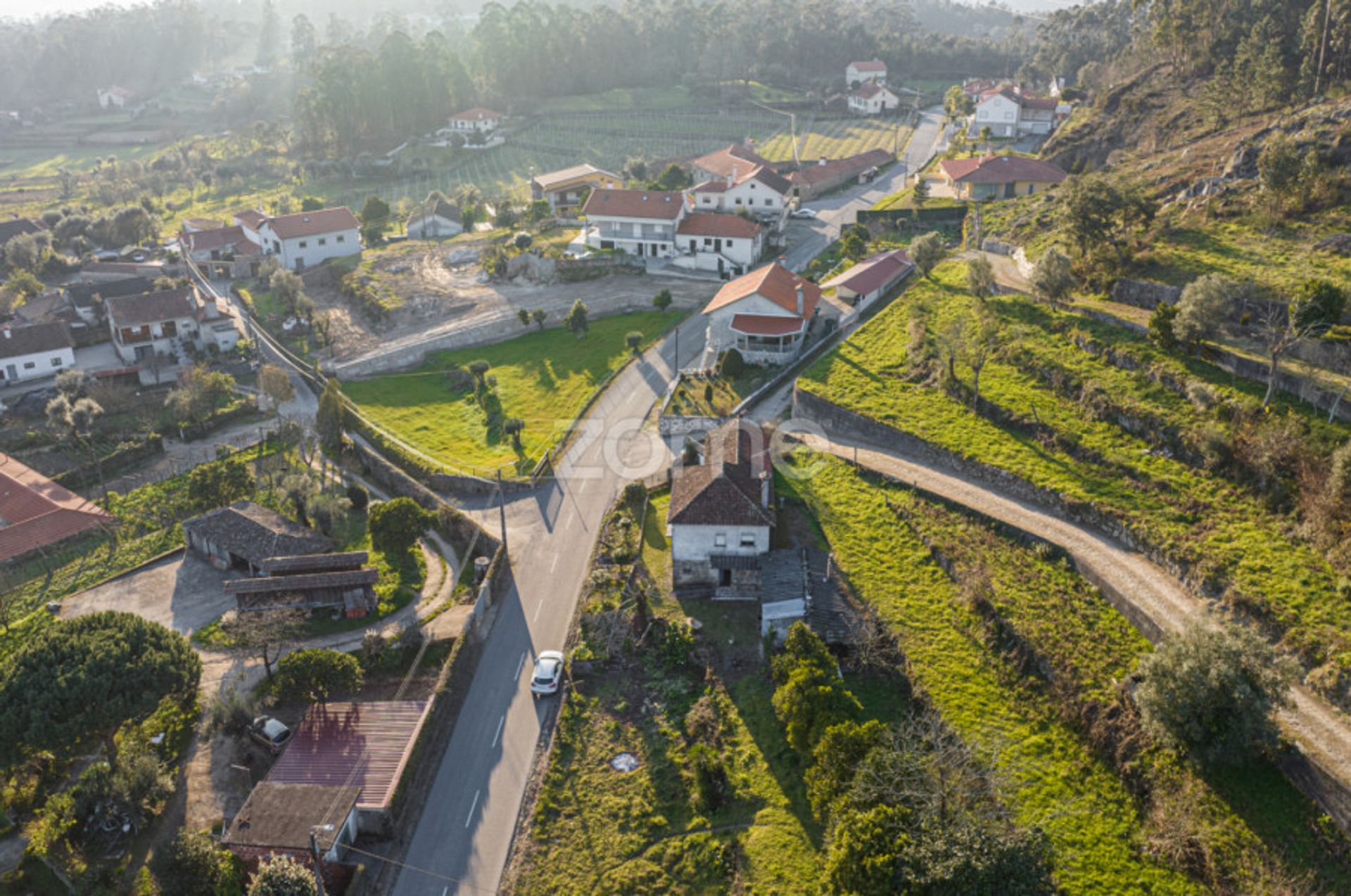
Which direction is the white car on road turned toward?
away from the camera

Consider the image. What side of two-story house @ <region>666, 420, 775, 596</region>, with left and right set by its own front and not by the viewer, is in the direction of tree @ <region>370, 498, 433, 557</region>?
right

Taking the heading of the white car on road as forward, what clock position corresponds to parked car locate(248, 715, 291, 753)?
The parked car is roughly at 9 o'clock from the white car on road.

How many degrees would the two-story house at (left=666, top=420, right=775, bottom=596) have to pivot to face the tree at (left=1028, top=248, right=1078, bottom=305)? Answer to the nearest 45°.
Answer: approximately 135° to its left

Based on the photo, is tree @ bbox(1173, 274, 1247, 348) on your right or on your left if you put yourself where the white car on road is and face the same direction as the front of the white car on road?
on your right

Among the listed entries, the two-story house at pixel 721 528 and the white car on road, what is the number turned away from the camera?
1

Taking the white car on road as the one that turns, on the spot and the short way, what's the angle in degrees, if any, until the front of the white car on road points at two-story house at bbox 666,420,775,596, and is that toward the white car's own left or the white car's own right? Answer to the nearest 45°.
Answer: approximately 45° to the white car's own right

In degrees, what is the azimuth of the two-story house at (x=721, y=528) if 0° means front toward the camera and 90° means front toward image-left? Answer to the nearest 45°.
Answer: approximately 0°

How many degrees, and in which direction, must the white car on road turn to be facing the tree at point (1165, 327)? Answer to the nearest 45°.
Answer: approximately 90° to its right

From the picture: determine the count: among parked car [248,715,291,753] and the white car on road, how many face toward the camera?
0

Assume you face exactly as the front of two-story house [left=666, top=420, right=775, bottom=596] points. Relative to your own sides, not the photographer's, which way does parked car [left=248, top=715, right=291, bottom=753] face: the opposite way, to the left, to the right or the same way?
to the right

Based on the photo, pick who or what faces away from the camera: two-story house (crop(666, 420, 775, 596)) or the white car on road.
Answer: the white car on road

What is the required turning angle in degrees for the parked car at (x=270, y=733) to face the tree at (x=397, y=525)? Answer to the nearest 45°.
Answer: approximately 90° to its right

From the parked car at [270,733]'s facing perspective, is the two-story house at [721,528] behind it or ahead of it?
behind
